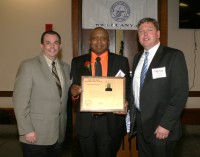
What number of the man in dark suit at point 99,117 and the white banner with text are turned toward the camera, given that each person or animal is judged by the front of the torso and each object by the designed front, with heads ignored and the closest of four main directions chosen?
2

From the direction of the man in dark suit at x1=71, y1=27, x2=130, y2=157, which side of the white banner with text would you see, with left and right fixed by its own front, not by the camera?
front

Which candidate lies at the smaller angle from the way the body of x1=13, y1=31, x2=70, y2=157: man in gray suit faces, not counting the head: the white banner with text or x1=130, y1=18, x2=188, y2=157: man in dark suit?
the man in dark suit

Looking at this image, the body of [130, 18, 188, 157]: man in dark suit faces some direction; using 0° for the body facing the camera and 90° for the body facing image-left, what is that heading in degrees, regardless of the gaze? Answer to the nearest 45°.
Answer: approximately 45°

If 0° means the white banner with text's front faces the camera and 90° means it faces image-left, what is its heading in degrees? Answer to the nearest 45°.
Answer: approximately 0°
